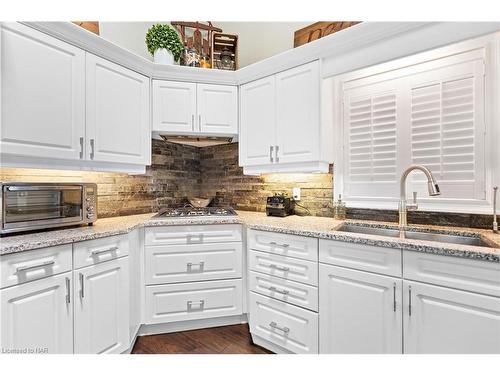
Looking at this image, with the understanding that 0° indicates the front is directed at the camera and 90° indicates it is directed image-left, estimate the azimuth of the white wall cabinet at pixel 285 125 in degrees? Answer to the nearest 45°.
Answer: approximately 45°

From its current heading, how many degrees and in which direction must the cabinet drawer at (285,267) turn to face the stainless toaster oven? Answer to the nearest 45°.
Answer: approximately 45° to its right

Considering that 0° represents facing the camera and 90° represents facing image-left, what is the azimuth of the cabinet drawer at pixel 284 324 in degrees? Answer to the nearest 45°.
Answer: approximately 45°

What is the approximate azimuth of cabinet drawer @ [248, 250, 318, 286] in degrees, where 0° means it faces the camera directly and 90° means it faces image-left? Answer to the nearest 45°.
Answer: approximately 45°
